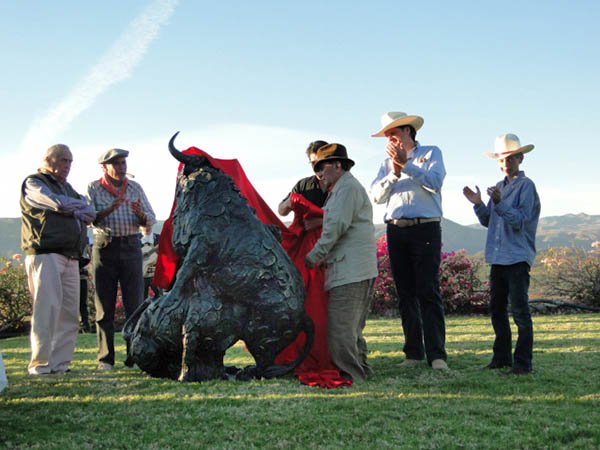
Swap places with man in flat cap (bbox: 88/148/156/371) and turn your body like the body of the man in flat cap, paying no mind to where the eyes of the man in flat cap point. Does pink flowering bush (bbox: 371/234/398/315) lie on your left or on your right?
on your left

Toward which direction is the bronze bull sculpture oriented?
to the viewer's left

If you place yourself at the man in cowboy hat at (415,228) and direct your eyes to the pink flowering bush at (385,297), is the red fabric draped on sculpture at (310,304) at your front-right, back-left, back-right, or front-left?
back-left

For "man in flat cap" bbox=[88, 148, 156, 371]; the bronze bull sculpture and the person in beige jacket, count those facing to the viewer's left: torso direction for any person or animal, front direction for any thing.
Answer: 2

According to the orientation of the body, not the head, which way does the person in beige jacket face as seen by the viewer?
to the viewer's left

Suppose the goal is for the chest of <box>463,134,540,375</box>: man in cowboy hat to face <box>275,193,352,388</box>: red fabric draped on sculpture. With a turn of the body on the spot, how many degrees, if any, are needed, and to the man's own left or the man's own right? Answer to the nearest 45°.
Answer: approximately 45° to the man's own right
